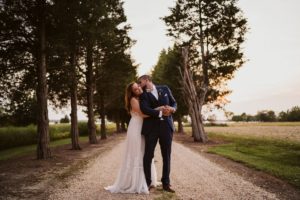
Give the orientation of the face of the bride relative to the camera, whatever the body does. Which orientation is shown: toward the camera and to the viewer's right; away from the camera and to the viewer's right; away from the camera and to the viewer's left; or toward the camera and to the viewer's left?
toward the camera and to the viewer's right

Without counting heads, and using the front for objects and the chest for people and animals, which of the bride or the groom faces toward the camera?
the groom

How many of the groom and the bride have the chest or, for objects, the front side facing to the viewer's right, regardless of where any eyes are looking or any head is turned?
1

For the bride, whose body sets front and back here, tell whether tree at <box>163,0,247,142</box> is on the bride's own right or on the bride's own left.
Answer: on the bride's own left

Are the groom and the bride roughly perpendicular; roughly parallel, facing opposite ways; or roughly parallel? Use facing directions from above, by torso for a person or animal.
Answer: roughly perpendicular

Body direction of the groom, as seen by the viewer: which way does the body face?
toward the camera

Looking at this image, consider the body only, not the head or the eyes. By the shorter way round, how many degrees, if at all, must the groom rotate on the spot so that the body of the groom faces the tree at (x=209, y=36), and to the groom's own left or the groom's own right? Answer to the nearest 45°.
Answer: approximately 180°

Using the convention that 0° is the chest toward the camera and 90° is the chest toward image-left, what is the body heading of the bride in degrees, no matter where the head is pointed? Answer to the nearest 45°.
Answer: approximately 270°
